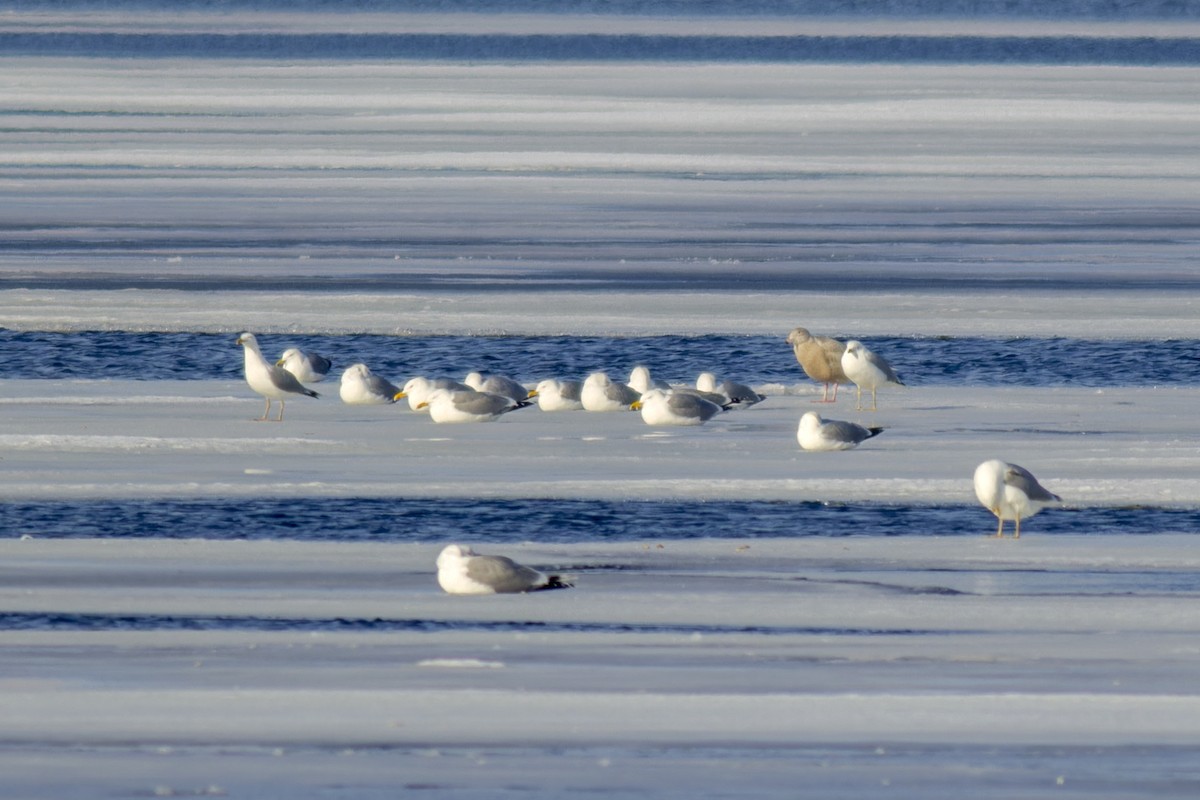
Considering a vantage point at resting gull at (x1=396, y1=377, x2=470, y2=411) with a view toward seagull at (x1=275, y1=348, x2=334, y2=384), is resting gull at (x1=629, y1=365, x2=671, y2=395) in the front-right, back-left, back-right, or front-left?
back-right

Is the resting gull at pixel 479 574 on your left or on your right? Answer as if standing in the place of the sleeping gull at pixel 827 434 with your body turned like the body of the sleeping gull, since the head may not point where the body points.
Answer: on your left

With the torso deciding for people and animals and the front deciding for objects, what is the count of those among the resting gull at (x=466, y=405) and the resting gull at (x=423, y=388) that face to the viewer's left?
2

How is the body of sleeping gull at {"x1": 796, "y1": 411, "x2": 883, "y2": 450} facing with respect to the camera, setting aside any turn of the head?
to the viewer's left

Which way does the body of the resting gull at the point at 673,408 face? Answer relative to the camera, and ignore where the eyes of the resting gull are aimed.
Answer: to the viewer's left

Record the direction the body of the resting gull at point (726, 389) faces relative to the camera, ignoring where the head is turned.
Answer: to the viewer's left

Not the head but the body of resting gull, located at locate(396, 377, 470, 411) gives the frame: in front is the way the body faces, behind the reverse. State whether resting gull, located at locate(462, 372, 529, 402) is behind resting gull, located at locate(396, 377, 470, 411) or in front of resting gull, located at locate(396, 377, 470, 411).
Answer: behind

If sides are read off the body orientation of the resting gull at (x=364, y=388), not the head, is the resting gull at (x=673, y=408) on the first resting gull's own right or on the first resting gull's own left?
on the first resting gull's own left

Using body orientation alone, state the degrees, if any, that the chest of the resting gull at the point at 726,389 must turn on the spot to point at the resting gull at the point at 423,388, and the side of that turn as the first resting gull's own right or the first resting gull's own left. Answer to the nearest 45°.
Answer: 0° — it already faces it

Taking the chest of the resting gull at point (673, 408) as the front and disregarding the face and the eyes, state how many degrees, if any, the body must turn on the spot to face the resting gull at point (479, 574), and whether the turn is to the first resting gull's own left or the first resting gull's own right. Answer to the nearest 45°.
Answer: approximately 90° to the first resting gull's own left

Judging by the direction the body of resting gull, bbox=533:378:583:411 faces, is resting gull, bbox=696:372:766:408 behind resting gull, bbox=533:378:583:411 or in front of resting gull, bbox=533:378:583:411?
behind

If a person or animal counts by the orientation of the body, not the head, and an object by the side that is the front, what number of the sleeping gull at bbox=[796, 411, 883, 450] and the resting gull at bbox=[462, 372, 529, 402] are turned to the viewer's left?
2
